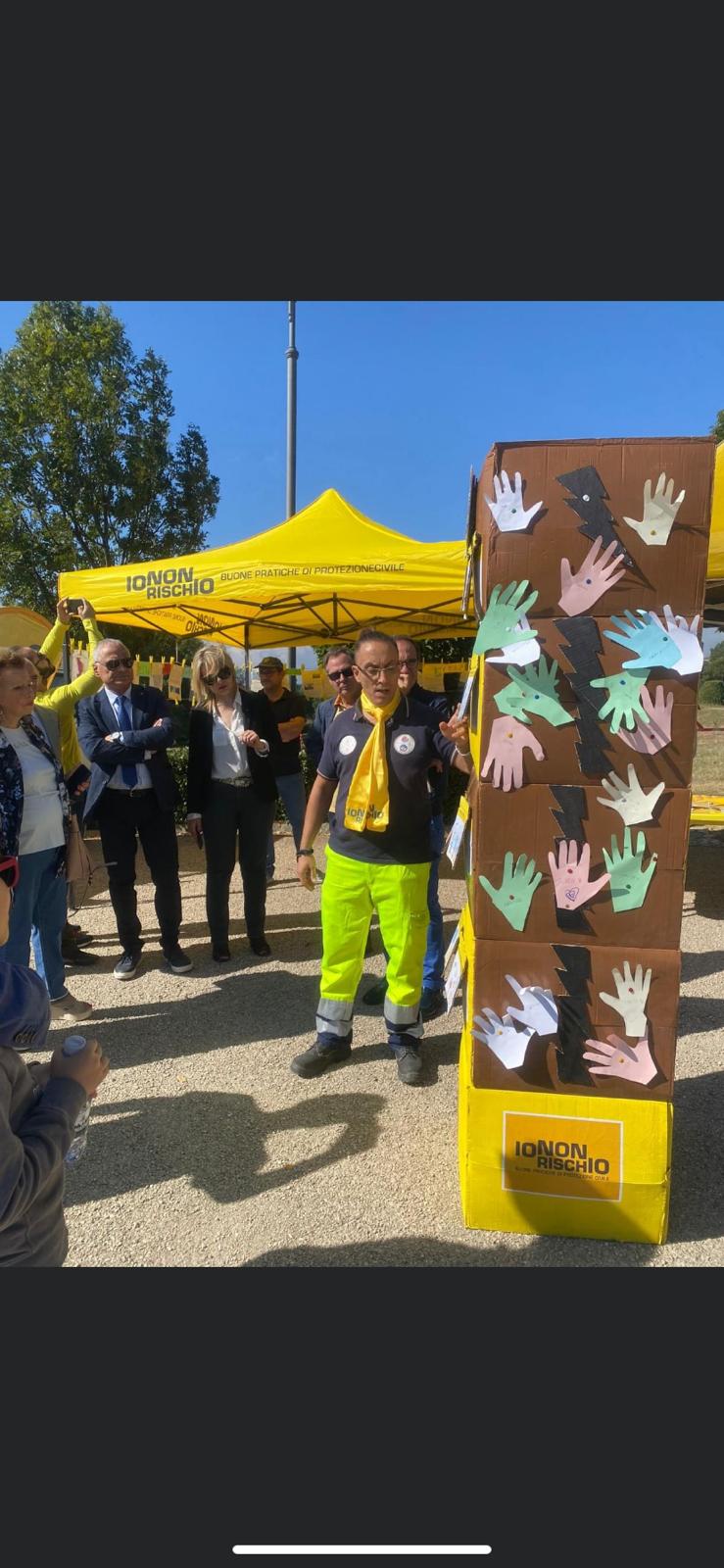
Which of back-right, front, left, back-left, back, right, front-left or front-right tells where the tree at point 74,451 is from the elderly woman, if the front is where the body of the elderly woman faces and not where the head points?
back-left

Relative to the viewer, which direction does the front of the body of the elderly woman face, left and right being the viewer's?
facing the viewer and to the right of the viewer

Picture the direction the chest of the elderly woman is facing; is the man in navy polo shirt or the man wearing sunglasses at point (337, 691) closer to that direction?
the man in navy polo shirt

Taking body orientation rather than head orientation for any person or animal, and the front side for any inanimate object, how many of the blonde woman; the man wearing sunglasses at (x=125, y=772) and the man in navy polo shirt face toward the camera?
3

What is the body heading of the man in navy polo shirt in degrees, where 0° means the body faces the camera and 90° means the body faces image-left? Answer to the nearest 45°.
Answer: approximately 0°

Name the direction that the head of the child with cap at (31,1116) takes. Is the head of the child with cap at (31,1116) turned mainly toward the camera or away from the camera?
away from the camera

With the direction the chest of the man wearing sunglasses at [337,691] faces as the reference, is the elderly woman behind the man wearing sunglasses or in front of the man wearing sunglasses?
in front

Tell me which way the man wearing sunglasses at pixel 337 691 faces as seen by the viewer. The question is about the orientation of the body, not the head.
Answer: toward the camera

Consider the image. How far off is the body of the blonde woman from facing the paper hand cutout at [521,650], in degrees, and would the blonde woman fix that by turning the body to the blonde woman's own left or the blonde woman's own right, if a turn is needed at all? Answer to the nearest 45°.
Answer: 0° — they already face it

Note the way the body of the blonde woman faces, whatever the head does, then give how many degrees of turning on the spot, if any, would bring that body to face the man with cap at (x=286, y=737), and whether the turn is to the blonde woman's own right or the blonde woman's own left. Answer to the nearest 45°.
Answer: approximately 180°

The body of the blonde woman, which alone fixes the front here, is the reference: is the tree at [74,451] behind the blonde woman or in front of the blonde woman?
behind

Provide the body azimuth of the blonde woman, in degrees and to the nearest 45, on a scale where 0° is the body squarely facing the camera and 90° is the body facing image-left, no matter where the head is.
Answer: approximately 0°
